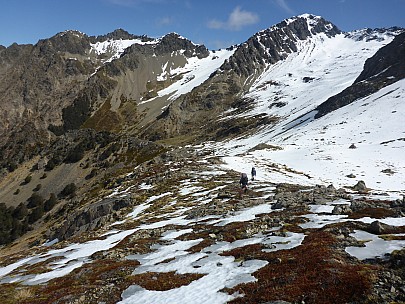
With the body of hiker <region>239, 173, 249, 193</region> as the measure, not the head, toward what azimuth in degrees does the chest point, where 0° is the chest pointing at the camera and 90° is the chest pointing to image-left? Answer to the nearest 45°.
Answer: approximately 180°
